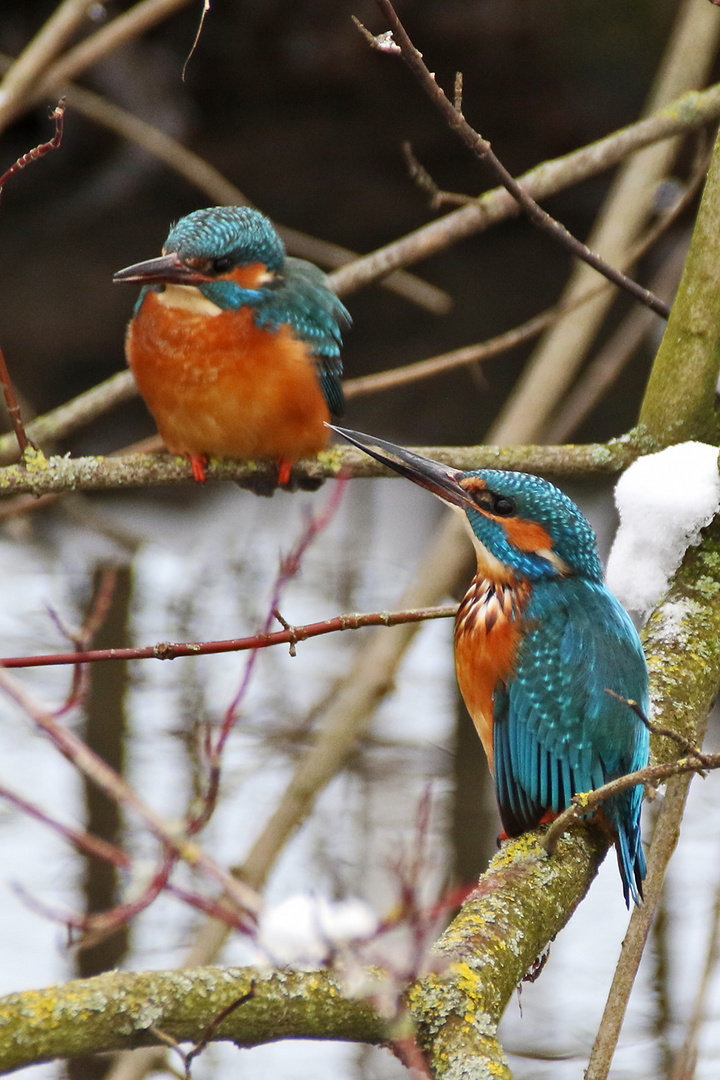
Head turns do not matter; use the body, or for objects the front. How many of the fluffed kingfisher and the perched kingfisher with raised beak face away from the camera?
0

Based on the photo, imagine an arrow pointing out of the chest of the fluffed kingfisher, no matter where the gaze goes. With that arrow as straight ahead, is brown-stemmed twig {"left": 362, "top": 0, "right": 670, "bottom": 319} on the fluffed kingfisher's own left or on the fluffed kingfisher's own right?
on the fluffed kingfisher's own left

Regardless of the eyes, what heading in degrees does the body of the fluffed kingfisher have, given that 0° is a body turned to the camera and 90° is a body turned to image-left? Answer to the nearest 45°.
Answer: approximately 45°

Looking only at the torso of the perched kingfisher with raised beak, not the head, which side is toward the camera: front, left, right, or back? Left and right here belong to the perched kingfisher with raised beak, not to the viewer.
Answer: left

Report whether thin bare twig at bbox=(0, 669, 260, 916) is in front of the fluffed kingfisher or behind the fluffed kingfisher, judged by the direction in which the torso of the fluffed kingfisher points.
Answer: in front
